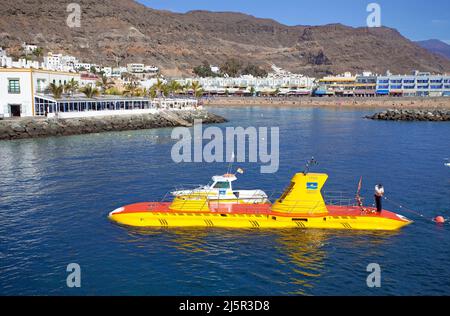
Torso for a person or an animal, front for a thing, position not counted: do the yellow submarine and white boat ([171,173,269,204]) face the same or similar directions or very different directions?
same or similar directions
